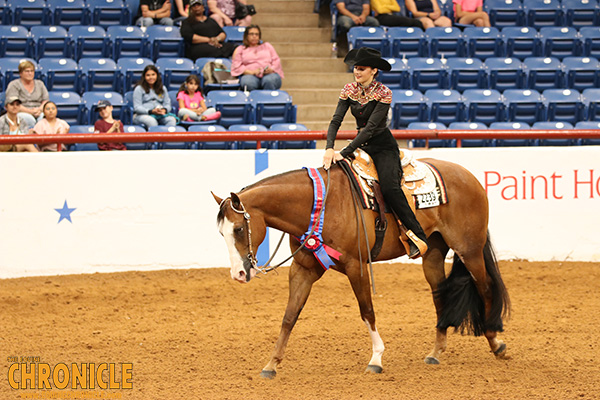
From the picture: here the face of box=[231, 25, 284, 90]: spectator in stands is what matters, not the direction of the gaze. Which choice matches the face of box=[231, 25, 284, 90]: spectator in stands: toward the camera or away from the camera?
toward the camera

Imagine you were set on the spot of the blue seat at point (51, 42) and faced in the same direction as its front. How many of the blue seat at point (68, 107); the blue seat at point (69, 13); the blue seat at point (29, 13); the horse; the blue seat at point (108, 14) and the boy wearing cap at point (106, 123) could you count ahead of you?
3

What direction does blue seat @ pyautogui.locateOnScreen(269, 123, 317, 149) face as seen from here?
toward the camera

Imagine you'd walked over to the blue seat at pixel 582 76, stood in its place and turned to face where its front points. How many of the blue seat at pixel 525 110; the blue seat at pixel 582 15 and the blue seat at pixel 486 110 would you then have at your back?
1

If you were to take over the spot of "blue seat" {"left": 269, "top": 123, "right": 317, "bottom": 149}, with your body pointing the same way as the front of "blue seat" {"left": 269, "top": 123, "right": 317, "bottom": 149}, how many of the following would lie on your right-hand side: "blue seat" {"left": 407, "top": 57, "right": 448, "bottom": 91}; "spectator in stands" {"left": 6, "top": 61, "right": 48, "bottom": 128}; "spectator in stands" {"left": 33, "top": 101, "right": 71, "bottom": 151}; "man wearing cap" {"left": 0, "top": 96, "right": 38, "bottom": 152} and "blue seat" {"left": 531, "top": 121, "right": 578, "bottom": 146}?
3

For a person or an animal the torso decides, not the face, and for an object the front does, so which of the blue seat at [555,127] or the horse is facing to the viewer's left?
the horse

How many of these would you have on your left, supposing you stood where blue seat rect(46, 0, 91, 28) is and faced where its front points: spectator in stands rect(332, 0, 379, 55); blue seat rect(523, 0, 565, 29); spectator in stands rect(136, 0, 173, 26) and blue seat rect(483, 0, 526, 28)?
4

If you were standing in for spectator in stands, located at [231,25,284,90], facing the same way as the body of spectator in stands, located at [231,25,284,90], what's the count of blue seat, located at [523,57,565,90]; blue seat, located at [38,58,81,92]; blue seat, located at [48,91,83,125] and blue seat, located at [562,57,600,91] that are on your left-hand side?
2

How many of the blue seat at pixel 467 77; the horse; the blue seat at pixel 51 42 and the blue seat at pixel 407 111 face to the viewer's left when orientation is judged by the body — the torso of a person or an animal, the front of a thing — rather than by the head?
1

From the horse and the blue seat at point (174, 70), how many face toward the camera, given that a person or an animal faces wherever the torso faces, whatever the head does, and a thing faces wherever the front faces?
1

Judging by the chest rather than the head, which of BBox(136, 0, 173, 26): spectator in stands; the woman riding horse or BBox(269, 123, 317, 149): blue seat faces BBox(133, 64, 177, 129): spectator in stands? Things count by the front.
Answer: BBox(136, 0, 173, 26): spectator in stands

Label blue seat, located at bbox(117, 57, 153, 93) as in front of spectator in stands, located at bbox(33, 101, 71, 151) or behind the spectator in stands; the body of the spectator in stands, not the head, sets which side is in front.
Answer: behind

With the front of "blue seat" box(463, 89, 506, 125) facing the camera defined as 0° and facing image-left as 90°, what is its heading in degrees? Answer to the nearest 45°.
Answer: approximately 0°

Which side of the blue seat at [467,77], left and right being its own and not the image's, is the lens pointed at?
front

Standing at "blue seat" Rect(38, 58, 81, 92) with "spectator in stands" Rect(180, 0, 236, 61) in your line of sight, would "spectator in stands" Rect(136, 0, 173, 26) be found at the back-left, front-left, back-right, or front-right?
front-left

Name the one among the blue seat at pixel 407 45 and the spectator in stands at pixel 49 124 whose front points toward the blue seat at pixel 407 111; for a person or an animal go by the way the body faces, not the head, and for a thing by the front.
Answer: the blue seat at pixel 407 45

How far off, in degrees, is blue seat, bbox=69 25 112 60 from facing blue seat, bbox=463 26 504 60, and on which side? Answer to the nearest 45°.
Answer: approximately 90° to its left

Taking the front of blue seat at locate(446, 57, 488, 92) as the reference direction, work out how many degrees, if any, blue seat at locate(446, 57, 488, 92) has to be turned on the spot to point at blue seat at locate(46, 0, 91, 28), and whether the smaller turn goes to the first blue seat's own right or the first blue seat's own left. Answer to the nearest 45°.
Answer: approximately 90° to the first blue seat's own right

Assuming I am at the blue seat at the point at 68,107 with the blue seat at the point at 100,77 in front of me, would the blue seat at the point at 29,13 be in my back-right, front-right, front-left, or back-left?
front-left

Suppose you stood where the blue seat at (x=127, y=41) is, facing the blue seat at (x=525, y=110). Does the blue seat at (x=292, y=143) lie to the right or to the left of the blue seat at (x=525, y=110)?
right

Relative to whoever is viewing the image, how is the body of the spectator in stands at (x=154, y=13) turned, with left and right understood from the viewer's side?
facing the viewer

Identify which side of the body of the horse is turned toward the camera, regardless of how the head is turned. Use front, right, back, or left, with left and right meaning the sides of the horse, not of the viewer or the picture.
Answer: left

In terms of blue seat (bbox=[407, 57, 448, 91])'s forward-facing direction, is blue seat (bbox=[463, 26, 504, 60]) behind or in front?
behind
